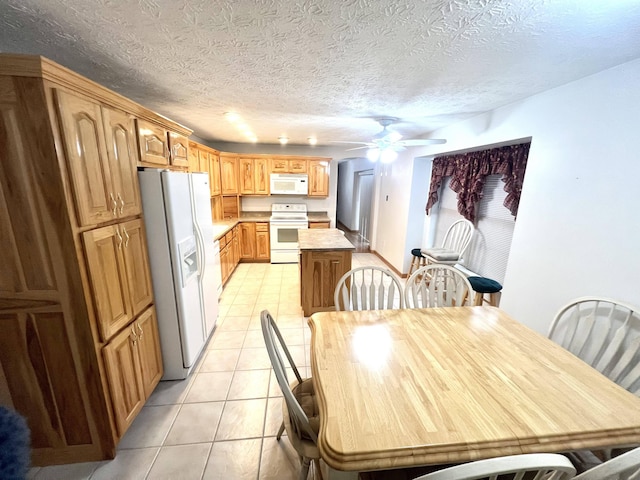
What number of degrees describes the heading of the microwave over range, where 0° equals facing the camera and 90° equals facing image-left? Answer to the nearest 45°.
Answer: approximately 0°

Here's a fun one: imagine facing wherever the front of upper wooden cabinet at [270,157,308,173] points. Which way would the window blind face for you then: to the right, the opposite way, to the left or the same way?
to the right

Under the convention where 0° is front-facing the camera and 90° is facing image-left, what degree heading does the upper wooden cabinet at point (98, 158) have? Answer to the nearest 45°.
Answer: approximately 315°

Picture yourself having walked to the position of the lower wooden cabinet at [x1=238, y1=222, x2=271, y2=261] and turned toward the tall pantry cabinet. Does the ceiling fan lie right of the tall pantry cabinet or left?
left

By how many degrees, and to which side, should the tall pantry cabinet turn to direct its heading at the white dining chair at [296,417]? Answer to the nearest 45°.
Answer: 0° — it already faces it

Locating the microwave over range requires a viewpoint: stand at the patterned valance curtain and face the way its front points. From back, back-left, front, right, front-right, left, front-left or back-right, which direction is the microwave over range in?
front-right

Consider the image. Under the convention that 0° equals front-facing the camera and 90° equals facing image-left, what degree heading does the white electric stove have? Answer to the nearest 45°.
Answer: approximately 0°

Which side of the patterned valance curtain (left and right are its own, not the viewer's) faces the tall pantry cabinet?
front

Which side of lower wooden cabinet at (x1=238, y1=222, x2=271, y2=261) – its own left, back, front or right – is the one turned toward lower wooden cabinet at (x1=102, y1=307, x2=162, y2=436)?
front

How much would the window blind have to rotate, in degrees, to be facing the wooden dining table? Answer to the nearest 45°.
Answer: approximately 45° to its left
